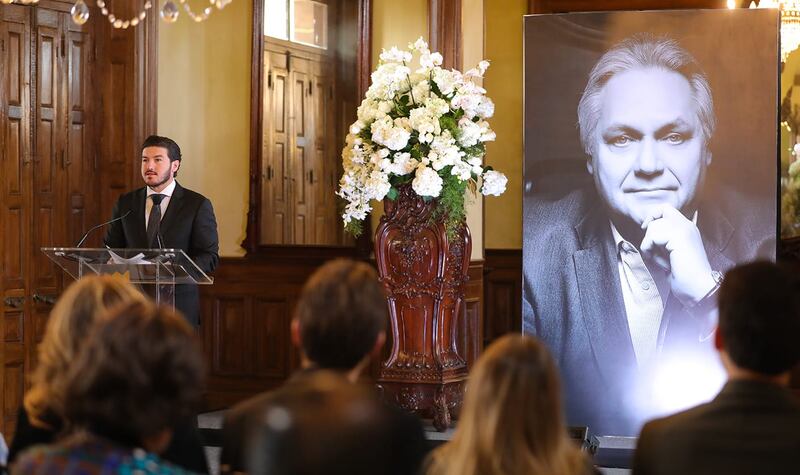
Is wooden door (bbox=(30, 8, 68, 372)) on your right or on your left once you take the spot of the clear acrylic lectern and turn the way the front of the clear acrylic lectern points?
on your right

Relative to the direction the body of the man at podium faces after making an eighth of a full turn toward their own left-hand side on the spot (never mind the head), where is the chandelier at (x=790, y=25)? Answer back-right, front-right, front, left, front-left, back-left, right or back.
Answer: left

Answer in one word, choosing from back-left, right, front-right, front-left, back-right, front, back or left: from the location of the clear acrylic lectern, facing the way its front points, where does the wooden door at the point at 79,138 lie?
back-right

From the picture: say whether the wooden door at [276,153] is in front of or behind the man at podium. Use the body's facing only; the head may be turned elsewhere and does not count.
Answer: behind

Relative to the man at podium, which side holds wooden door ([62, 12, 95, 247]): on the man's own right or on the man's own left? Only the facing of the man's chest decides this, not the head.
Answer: on the man's own right

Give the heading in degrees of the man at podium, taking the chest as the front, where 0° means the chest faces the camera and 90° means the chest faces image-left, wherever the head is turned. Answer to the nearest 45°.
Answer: approximately 45°

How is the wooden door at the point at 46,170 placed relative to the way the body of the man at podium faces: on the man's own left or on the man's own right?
on the man's own right

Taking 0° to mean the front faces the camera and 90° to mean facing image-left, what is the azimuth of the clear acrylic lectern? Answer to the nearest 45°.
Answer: approximately 45°

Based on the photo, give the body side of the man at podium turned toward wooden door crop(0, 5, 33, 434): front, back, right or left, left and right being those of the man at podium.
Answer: right

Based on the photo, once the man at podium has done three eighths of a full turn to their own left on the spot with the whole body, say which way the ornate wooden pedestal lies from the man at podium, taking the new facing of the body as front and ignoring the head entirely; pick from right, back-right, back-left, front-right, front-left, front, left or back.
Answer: front
